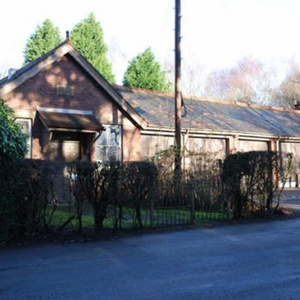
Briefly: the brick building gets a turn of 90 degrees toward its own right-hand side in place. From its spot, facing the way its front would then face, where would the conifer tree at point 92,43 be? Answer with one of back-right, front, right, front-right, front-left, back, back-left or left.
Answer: right

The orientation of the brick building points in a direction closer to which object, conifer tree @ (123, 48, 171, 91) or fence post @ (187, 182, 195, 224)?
the fence post

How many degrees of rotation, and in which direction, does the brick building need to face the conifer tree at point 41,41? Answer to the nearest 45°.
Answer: approximately 180°

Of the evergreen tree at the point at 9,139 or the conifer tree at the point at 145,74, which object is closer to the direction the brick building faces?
the evergreen tree

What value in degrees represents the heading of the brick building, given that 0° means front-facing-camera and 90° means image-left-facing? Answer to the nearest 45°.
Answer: approximately 0°

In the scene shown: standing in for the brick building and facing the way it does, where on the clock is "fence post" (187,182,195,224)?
The fence post is roughly at 11 o'clock from the brick building.

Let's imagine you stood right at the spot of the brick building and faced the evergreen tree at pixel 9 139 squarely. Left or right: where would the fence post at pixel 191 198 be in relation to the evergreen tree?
left

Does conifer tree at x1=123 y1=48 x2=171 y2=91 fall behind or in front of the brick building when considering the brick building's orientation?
behind
